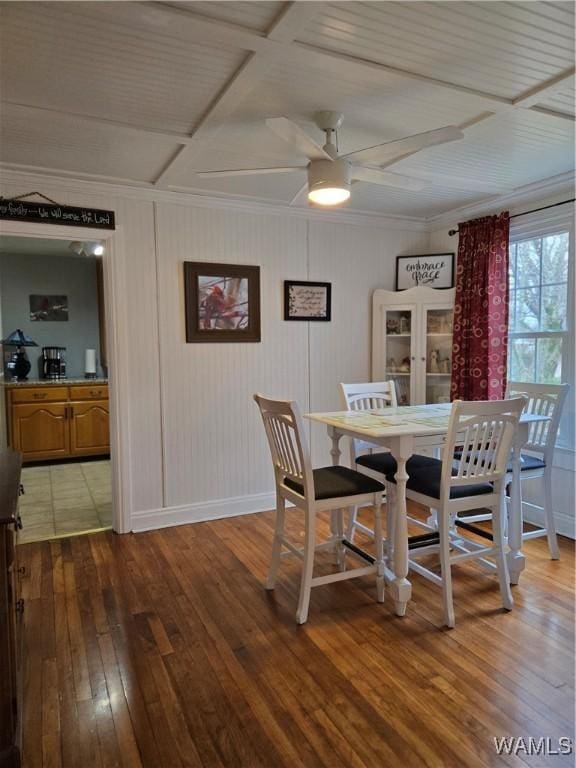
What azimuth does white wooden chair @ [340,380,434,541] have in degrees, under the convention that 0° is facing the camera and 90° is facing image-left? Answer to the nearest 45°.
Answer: approximately 315°

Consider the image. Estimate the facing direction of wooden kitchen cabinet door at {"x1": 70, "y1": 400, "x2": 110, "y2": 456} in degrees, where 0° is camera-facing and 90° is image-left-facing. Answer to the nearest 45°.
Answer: approximately 0°

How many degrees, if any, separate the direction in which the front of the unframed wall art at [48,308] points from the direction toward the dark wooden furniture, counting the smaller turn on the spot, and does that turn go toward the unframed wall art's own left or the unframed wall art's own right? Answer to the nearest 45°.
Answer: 0° — it already faces it

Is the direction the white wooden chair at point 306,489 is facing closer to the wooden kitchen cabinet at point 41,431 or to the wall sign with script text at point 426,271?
the wall sign with script text

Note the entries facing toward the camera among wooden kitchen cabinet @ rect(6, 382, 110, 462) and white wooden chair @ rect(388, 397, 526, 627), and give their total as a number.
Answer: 1

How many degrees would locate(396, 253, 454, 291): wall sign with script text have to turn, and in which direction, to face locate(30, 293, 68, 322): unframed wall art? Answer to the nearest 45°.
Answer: approximately 90° to its right

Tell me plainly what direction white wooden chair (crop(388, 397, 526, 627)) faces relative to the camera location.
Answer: facing away from the viewer and to the left of the viewer
